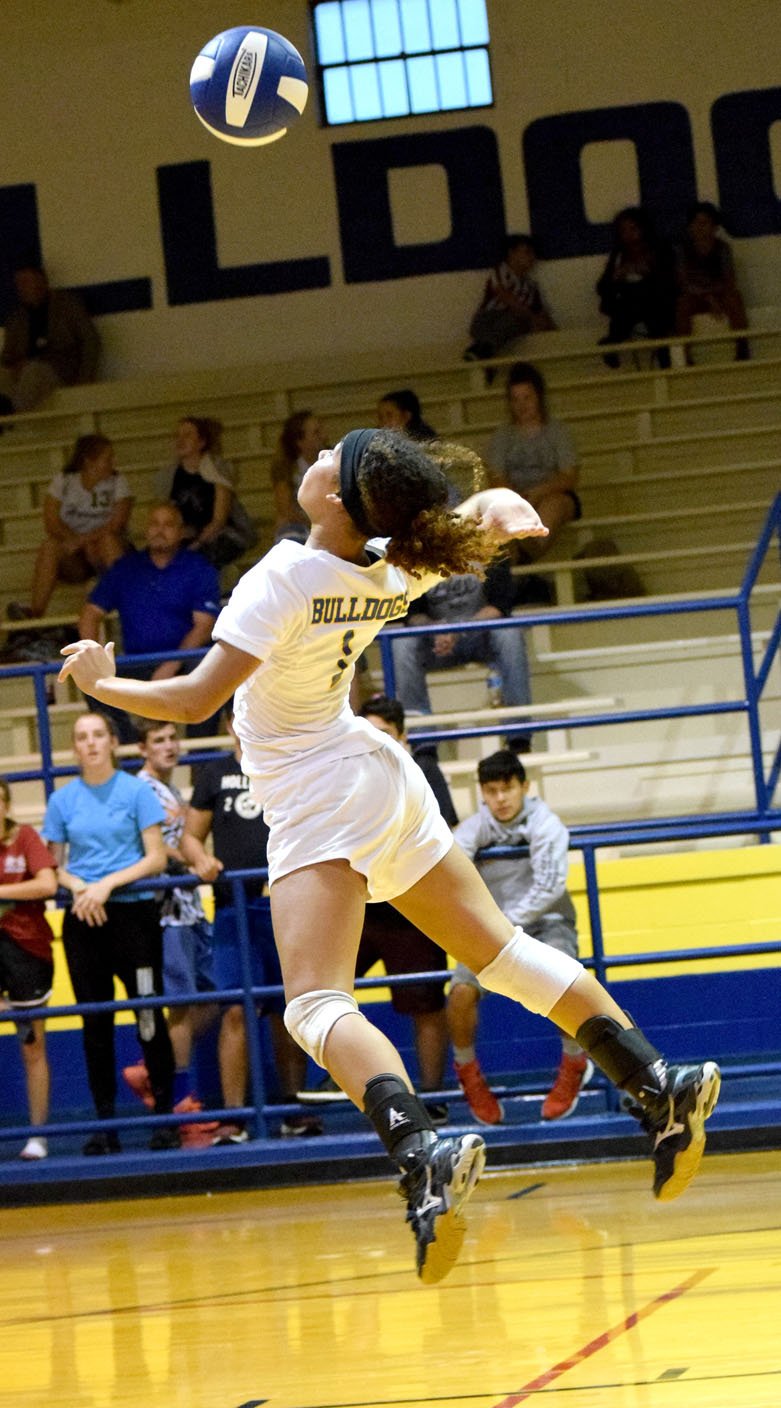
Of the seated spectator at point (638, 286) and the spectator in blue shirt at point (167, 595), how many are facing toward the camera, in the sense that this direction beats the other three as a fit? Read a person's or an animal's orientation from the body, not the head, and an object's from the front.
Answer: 2

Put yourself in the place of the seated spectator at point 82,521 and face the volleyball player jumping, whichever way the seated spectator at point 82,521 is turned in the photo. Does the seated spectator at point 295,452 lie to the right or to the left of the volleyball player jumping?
left

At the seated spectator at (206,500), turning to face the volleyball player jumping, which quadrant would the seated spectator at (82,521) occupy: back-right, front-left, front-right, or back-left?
back-right

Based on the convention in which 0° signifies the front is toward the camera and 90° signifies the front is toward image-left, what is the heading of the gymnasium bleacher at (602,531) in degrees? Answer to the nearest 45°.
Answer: approximately 0°

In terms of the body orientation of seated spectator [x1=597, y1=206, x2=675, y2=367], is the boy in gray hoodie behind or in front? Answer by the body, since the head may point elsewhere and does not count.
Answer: in front
